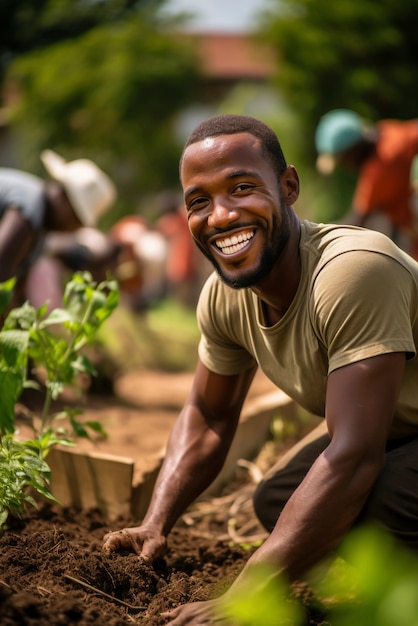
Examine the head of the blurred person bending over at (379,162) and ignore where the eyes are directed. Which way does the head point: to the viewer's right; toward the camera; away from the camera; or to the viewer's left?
to the viewer's left

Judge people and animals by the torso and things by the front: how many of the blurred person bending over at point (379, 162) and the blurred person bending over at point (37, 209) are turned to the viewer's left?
1

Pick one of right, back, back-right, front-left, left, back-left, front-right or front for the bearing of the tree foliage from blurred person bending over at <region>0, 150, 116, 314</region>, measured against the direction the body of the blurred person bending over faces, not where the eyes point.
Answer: left

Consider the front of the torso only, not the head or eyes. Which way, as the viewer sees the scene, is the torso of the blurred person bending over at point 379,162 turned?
to the viewer's left

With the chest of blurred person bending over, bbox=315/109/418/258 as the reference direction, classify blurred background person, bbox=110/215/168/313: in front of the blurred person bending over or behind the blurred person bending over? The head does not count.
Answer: in front

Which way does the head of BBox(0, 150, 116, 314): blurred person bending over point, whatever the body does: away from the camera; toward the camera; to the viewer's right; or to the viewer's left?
to the viewer's right

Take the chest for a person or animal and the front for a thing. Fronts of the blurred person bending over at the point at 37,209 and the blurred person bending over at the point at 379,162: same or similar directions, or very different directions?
very different directions

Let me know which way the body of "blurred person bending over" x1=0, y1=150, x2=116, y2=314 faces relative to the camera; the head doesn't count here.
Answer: to the viewer's right
